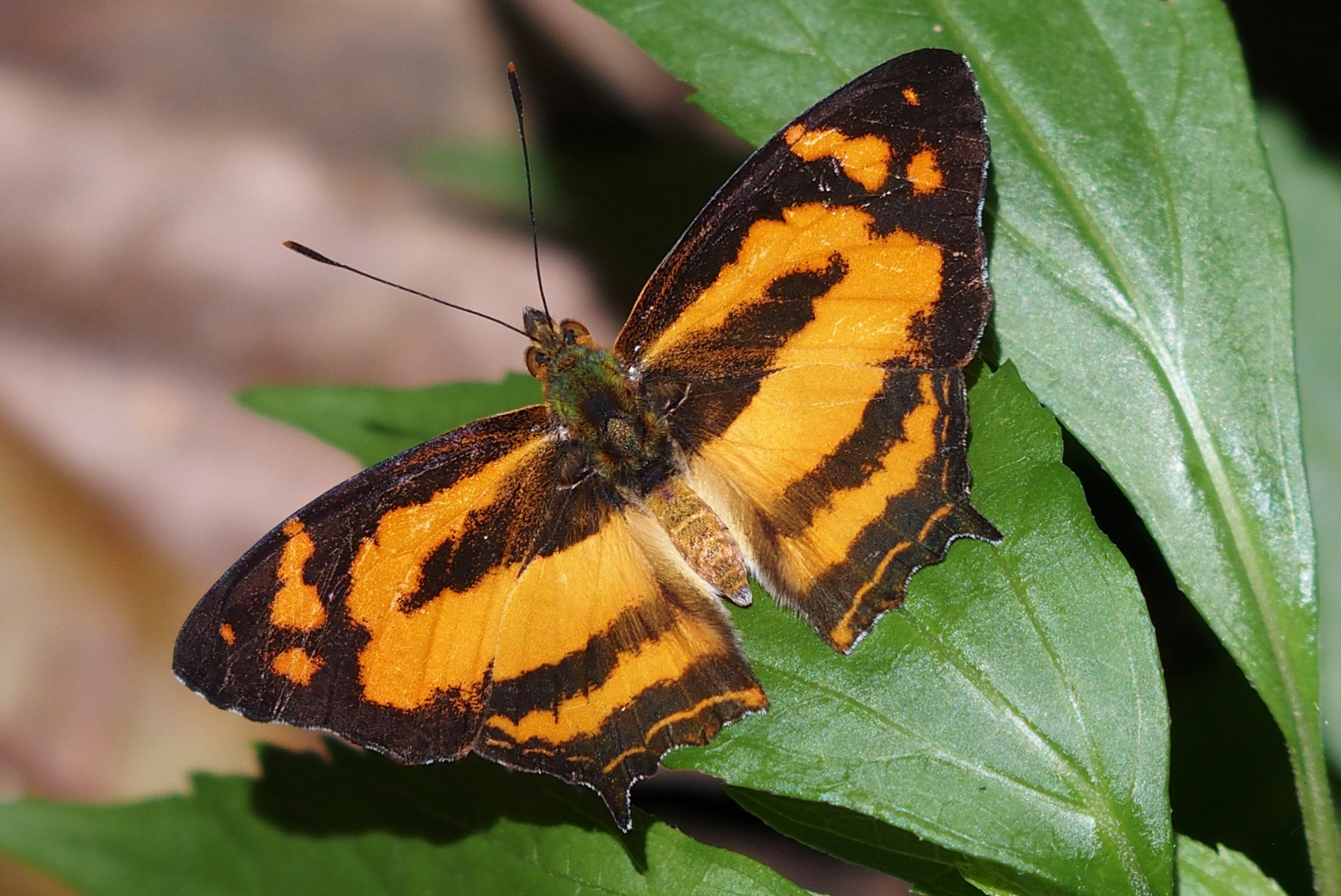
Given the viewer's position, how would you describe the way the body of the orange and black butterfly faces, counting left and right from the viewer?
facing away from the viewer and to the left of the viewer

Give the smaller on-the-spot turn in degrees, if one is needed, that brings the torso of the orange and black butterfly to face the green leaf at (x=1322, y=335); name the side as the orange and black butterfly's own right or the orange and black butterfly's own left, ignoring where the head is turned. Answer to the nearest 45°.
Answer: approximately 90° to the orange and black butterfly's own right

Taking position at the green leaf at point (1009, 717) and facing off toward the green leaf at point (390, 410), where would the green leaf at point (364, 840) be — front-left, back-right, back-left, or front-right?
front-left
